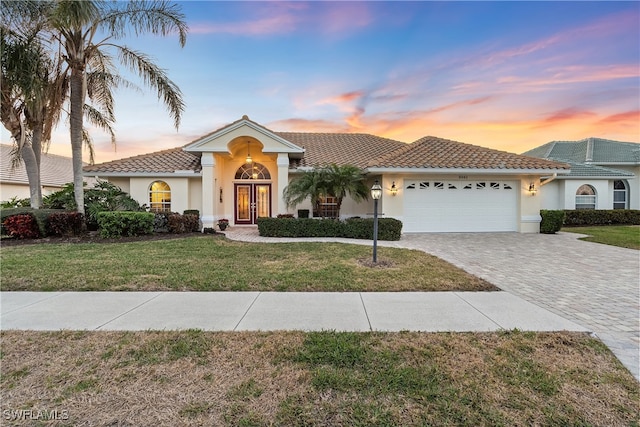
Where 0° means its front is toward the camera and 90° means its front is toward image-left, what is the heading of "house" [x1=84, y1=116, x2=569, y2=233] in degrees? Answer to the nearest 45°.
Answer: approximately 0°

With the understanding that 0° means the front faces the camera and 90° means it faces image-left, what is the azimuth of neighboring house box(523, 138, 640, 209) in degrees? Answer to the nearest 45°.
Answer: approximately 0°

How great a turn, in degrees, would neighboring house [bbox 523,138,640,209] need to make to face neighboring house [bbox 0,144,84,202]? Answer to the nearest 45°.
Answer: approximately 45° to its right
